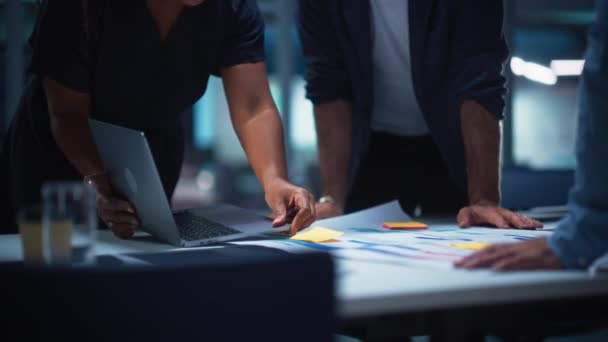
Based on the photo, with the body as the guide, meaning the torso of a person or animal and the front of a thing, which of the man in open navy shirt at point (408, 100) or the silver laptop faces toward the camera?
the man in open navy shirt

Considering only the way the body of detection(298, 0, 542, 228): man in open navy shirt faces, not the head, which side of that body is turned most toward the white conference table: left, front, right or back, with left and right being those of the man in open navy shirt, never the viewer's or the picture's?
front

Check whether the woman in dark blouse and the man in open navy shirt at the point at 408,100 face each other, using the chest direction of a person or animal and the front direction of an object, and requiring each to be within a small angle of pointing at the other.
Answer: no

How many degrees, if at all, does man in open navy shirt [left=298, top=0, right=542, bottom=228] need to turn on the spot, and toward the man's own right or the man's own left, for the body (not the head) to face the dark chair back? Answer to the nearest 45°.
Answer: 0° — they already face it

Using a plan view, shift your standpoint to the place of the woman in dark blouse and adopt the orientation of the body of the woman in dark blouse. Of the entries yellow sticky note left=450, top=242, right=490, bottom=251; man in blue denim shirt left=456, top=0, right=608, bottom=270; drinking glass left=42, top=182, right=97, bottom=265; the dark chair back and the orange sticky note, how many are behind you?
0

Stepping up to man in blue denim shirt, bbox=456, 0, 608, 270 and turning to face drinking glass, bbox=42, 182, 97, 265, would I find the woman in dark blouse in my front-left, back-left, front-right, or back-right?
front-right

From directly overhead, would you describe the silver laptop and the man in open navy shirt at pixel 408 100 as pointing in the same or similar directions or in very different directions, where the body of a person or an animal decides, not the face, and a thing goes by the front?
very different directions

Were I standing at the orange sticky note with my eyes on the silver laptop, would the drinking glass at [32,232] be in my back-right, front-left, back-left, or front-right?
front-left

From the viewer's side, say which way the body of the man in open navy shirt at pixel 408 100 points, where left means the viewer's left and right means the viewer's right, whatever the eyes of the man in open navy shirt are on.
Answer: facing the viewer

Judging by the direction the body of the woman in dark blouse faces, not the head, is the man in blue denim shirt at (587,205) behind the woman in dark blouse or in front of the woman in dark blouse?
in front

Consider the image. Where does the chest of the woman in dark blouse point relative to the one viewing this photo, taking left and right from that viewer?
facing the viewer and to the right of the viewer

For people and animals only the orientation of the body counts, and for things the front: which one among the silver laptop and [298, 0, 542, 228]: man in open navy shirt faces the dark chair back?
the man in open navy shirt

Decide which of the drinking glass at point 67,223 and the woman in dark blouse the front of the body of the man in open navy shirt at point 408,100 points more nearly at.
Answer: the drinking glass

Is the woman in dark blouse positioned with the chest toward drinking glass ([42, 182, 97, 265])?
no
